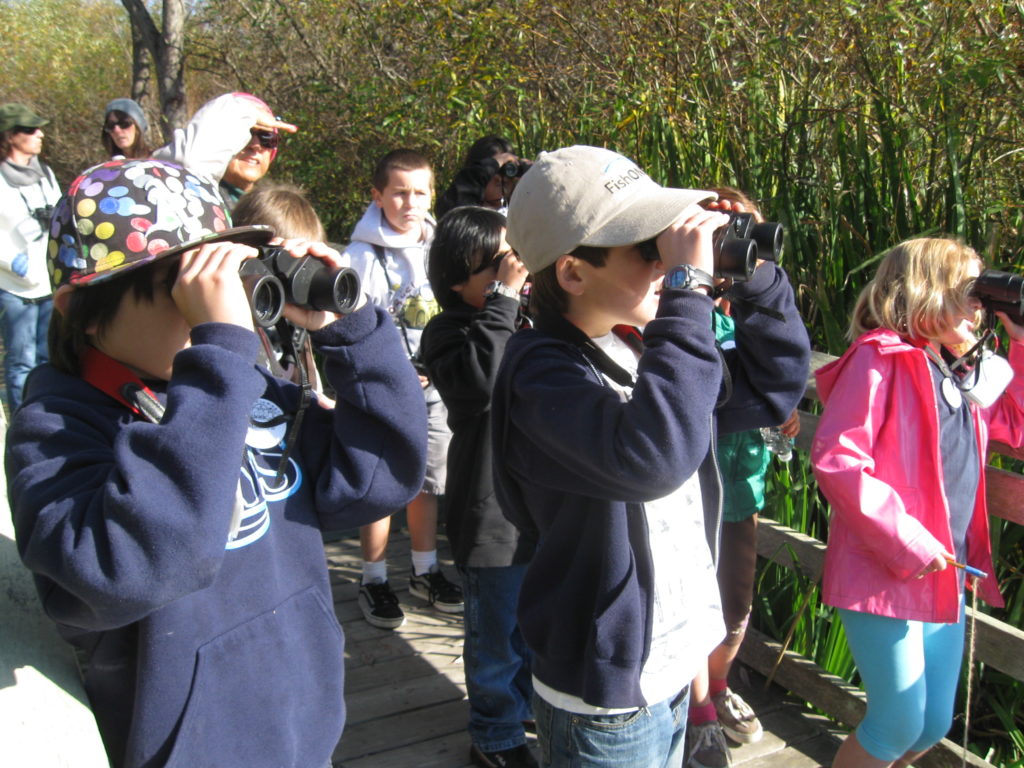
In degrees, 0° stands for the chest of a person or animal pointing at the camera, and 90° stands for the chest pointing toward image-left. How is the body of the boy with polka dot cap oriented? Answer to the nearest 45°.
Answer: approximately 315°

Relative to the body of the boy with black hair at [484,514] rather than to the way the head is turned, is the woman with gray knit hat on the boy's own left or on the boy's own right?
on the boy's own left

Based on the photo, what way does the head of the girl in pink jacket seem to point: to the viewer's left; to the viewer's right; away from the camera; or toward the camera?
to the viewer's right

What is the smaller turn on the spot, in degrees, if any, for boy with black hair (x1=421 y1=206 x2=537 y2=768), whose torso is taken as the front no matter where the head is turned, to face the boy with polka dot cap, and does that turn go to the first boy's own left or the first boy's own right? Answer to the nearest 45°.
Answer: approximately 90° to the first boy's own right

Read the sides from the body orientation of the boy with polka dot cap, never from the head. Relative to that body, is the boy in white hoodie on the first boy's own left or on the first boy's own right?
on the first boy's own left

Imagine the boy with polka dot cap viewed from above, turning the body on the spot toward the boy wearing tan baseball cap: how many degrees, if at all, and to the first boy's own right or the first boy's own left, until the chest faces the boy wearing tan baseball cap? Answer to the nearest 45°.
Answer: approximately 45° to the first boy's own left

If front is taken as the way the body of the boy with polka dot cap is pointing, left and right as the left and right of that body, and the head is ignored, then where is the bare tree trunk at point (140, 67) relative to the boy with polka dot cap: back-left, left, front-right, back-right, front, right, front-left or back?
back-left

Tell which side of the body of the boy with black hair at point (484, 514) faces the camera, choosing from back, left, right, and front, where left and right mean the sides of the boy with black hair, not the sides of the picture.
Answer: right

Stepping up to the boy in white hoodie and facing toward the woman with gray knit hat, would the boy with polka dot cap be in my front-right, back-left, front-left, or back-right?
back-left

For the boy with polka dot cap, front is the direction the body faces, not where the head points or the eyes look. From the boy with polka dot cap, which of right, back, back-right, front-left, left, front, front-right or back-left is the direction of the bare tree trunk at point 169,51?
back-left

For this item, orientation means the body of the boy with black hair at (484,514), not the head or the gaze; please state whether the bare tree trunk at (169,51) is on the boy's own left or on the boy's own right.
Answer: on the boy's own left

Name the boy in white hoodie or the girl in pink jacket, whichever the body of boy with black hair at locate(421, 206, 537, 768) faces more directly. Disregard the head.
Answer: the girl in pink jacket

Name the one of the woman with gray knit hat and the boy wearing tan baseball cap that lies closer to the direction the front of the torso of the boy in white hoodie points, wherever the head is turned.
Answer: the boy wearing tan baseball cap

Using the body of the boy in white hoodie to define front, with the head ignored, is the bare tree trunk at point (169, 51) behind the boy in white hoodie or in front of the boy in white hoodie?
behind
